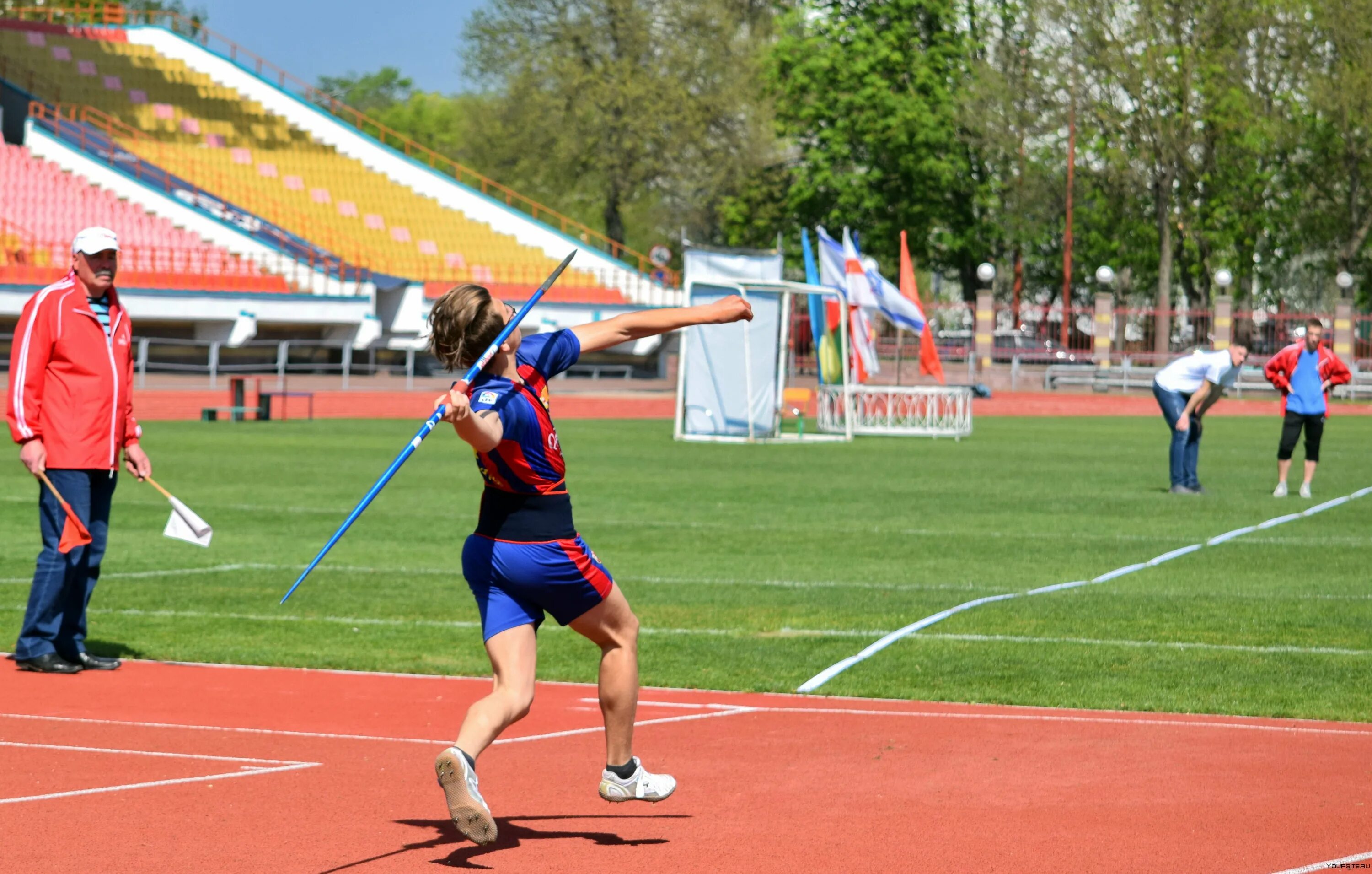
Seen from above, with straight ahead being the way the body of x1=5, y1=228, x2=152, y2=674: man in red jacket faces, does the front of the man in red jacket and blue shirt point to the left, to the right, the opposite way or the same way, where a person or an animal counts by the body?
to the right

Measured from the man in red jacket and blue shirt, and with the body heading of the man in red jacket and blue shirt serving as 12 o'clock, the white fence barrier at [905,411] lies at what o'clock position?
The white fence barrier is roughly at 5 o'clock from the man in red jacket and blue shirt.

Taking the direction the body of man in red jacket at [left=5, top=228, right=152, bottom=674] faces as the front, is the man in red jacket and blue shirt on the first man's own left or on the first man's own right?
on the first man's own left

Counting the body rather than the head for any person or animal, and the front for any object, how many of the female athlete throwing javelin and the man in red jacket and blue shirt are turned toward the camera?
1

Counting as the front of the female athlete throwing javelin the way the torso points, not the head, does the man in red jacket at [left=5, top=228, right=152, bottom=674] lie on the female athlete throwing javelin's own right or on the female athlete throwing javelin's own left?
on the female athlete throwing javelin's own left

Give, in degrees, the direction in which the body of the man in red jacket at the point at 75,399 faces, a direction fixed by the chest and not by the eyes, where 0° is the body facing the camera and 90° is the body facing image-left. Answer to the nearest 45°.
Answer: approximately 315°

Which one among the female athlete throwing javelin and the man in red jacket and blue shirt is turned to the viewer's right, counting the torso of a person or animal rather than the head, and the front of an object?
the female athlete throwing javelin

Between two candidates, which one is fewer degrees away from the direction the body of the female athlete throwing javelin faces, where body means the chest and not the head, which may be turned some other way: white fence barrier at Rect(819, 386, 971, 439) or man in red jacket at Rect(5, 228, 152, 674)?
the white fence barrier

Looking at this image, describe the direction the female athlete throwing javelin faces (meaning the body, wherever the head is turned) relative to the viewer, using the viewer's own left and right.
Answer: facing to the right of the viewer

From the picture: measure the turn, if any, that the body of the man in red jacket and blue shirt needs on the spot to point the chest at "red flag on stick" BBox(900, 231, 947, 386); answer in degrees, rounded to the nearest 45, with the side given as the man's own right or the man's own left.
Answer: approximately 135° to the man's own right
